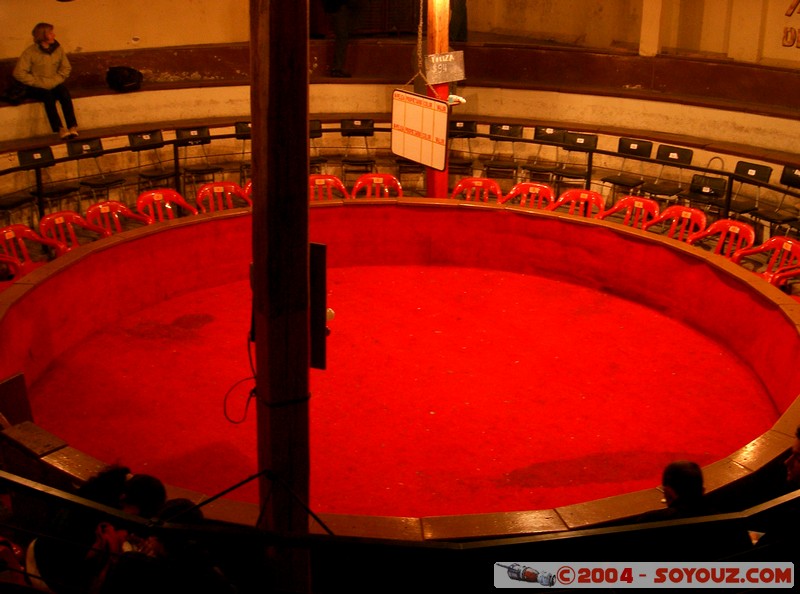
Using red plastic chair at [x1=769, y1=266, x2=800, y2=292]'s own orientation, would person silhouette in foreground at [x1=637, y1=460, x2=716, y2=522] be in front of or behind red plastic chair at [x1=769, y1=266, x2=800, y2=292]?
in front

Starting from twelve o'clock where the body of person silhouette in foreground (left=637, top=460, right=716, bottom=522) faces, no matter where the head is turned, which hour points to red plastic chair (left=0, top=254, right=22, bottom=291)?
The red plastic chair is roughly at 10 o'clock from the person silhouette in foreground.

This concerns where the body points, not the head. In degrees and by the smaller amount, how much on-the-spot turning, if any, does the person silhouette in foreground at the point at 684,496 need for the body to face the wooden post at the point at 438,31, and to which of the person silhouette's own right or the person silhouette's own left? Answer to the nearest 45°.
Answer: approximately 45° to the person silhouette's own left

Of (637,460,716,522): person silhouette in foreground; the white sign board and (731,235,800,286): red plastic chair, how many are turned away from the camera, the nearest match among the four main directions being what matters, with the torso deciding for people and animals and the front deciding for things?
1

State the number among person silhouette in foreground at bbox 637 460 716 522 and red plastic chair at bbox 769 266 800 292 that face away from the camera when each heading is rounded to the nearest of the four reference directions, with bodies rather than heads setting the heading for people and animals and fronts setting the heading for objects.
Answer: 1

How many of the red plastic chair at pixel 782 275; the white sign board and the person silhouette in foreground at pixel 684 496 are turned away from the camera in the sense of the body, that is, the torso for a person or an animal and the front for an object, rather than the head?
1

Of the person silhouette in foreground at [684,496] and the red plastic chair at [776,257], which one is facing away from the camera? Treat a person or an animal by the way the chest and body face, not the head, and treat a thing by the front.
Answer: the person silhouette in foreground

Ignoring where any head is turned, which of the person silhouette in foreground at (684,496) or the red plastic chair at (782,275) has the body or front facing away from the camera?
the person silhouette in foreground

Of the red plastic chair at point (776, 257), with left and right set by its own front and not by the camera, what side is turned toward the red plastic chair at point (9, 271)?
front

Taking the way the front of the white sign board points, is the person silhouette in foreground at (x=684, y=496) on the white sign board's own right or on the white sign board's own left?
on the white sign board's own left

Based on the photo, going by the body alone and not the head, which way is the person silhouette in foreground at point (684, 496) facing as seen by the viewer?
away from the camera

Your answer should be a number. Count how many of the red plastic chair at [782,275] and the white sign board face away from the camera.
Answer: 0

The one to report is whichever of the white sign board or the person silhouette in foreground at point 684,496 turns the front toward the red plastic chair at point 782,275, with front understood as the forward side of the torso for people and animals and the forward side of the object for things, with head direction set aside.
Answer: the person silhouette in foreground

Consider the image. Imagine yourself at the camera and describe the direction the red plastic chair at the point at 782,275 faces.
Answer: facing the viewer and to the left of the viewer

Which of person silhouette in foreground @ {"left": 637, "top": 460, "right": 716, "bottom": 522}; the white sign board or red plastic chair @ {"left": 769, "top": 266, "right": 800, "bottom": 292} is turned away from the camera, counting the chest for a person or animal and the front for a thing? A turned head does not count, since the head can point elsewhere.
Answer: the person silhouette in foreground

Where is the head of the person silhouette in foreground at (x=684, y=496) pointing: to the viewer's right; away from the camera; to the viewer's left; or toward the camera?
away from the camera
